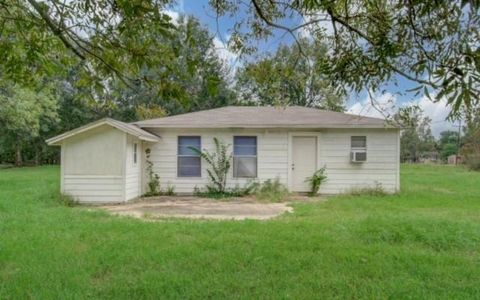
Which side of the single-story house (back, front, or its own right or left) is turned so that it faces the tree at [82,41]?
front

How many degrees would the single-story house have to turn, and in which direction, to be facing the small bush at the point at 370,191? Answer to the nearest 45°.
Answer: approximately 90° to its left

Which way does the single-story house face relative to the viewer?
toward the camera

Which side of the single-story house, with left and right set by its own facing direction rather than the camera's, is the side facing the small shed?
right

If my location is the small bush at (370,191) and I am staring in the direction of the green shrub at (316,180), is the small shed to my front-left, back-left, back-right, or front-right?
front-left
